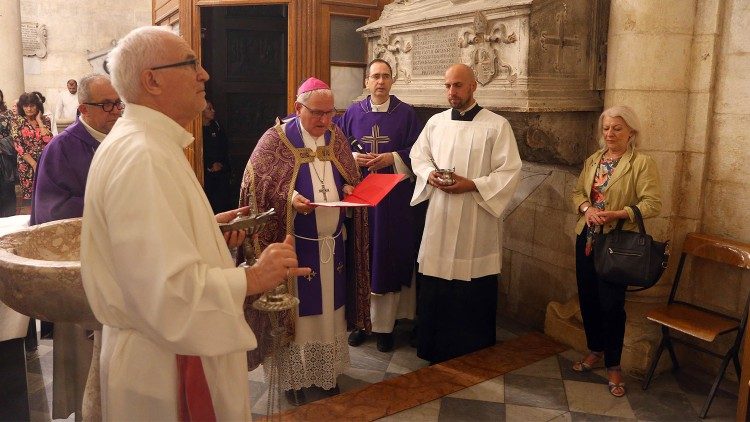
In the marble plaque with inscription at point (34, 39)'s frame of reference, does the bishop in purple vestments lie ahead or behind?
ahead

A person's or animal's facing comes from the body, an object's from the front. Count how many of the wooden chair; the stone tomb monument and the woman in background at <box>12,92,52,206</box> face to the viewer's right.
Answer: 0

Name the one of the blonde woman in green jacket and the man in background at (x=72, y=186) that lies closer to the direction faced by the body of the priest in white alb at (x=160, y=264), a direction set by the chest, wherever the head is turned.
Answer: the blonde woman in green jacket

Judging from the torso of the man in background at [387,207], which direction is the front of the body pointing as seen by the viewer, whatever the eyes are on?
toward the camera

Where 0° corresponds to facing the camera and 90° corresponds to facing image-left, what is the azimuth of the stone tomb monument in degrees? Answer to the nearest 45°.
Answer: approximately 45°

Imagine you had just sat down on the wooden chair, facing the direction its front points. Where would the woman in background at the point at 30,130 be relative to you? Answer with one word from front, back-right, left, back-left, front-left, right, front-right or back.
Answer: front-right

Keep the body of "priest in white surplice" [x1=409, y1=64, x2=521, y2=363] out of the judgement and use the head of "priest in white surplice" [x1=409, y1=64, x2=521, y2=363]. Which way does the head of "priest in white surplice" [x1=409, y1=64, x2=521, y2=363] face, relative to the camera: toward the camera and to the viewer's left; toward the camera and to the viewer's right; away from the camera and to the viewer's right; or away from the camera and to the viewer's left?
toward the camera and to the viewer's left

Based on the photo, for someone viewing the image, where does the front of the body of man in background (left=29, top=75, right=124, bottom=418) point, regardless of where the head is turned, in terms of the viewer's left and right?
facing the viewer and to the right of the viewer

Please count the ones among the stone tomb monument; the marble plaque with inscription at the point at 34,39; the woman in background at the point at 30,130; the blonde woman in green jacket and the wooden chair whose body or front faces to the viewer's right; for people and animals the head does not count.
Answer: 0

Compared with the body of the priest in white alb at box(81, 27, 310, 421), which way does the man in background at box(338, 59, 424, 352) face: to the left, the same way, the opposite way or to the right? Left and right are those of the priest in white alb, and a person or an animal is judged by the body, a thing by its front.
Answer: to the right

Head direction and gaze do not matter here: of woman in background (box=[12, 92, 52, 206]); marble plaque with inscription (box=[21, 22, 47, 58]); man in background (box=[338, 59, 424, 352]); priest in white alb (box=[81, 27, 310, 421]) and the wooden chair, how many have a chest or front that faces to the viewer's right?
1

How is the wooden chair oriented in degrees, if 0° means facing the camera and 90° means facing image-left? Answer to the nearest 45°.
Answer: approximately 45°

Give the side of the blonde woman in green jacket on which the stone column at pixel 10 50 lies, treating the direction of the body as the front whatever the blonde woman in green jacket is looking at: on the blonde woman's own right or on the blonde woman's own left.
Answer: on the blonde woman's own right
